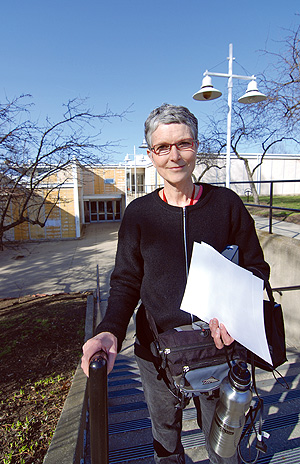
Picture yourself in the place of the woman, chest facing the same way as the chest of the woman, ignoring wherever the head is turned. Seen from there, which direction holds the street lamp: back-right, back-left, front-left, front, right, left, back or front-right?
back

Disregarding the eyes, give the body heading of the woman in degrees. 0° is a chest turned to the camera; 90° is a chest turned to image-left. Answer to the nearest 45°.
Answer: approximately 0°

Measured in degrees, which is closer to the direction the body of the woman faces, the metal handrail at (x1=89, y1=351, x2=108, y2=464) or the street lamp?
the metal handrail

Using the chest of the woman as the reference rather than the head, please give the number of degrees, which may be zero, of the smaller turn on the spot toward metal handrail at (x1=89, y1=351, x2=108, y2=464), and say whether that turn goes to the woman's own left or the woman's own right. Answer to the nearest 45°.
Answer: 0° — they already face it

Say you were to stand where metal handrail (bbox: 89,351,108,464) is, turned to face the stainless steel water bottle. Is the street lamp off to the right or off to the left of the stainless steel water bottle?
left
